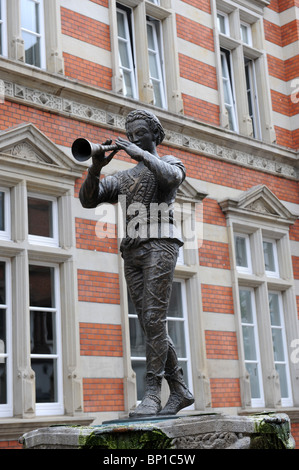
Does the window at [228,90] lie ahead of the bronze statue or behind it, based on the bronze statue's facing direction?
behind

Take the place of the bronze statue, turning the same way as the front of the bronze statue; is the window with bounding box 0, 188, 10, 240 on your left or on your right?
on your right

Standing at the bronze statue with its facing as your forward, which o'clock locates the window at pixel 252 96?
The window is roughly at 5 o'clock from the bronze statue.

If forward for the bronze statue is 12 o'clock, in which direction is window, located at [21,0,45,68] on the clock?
The window is roughly at 4 o'clock from the bronze statue.

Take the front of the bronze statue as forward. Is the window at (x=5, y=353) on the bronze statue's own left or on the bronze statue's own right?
on the bronze statue's own right

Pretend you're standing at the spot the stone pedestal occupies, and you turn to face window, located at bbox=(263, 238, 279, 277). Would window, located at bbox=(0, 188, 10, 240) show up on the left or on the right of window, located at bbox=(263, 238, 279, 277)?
left

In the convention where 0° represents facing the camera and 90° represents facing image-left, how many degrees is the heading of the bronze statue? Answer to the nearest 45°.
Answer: approximately 45°

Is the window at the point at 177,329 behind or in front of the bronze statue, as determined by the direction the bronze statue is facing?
behind

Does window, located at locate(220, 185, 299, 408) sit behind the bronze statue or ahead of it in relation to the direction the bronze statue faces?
behind

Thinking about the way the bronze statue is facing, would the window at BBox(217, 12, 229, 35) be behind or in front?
behind

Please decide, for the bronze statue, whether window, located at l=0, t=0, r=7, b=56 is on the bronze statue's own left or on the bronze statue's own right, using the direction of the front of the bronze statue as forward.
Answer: on the bronze statue's own right

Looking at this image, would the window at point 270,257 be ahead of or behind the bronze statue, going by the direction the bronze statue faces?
behind

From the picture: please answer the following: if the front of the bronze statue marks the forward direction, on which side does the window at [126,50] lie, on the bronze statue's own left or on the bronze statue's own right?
on the bronze statue's own right
